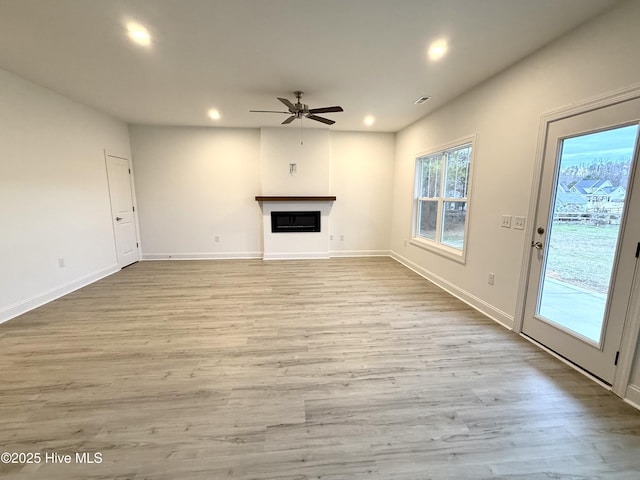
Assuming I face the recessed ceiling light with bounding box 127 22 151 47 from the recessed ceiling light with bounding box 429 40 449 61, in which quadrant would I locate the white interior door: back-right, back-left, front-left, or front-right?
front-right

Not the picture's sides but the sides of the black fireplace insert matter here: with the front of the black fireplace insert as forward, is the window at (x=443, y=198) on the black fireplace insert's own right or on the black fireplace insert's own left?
on the black fireplace insert's own left

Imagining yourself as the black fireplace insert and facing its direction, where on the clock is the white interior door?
The white interior door is roughly at 3 o'clock from the black fireplace insert.

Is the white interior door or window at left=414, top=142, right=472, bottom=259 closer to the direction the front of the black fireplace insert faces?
the window

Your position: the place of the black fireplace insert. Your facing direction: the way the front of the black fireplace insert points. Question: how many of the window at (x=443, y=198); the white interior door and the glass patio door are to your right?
1

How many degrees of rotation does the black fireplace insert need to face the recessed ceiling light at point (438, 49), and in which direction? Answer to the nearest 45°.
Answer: approximately 45° to its left

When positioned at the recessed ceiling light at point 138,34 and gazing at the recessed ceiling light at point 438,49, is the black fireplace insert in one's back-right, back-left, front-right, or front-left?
front-left

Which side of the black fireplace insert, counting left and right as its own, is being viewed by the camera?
front

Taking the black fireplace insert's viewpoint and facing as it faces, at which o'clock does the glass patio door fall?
The glass patio door is roughly at 11 o'clock from the black fireplace insert.

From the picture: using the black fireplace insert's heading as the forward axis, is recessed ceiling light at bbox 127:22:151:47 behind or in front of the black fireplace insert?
in front

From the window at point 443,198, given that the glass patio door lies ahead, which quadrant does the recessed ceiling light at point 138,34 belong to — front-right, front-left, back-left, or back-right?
front-right

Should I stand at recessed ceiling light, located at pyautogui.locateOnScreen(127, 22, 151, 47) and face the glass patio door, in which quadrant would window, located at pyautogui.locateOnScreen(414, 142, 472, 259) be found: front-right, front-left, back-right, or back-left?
front-left
